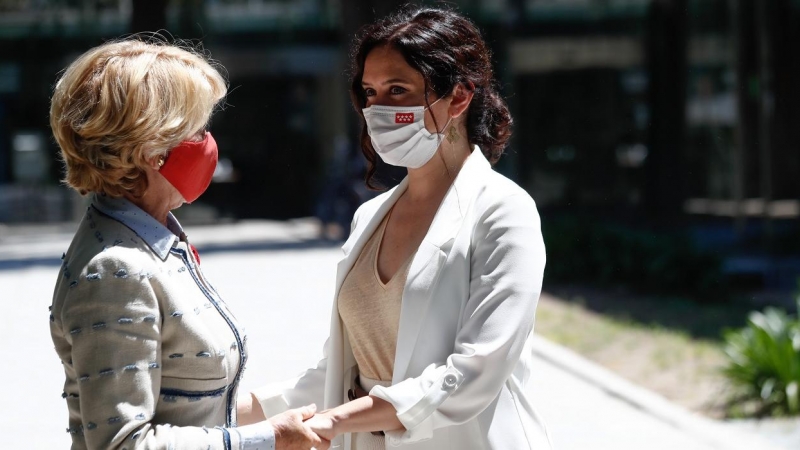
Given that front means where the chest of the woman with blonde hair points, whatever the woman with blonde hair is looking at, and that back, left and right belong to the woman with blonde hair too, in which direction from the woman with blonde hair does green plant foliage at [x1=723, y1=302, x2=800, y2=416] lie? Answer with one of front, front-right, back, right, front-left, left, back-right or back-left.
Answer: front-left

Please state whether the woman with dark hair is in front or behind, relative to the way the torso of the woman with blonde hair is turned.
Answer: in front

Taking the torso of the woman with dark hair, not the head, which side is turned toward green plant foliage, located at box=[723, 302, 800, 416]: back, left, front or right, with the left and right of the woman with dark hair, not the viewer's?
back

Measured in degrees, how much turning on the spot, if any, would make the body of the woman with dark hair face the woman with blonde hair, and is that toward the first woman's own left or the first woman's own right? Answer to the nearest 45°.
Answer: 0° — they already face them

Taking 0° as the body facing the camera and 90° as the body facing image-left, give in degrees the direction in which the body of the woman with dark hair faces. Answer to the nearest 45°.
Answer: approximately 45°

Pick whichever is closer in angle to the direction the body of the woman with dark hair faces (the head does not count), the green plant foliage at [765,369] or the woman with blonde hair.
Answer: the woman with blonde hair

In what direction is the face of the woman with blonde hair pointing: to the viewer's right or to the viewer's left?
to the viewer's right

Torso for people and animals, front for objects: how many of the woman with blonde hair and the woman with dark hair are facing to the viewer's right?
1

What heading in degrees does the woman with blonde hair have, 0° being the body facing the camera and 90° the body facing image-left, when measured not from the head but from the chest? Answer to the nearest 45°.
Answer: approximately 270°
